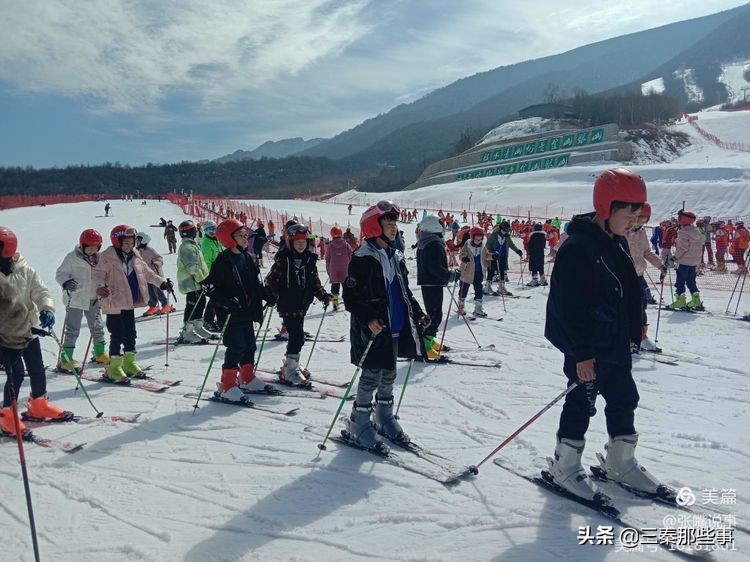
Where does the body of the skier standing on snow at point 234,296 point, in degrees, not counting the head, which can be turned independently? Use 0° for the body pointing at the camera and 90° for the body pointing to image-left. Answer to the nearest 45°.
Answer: approximately 315°

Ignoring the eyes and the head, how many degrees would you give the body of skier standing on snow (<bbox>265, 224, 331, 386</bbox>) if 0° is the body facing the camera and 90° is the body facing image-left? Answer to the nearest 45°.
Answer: approximately 315°

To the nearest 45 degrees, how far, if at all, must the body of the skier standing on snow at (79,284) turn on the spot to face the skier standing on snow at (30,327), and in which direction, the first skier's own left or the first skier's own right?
approximately 45° to the first skier's own right

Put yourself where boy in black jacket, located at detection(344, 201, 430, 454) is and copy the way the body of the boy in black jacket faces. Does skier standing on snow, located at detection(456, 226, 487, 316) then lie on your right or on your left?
on your left
